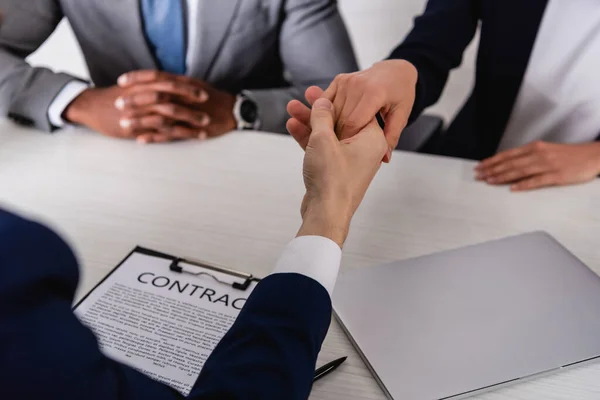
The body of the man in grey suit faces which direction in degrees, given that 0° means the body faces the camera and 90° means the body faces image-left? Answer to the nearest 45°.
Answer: approximately 0°

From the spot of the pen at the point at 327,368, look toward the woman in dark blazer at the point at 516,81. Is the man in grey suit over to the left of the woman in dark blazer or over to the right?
left

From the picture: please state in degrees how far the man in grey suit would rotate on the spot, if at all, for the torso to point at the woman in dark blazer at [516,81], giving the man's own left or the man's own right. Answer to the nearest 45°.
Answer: approximately 90° to the man's own left

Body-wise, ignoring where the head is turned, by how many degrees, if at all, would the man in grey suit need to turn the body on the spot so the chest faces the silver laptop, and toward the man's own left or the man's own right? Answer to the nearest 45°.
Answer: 0° — they already face it

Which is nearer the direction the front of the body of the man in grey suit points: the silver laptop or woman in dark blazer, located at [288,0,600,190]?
the silver laptop

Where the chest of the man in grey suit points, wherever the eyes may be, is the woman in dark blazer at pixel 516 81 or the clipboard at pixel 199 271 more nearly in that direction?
the clipboard

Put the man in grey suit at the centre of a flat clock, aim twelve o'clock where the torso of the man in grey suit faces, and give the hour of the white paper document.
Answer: The white paper document is roughly at 12 o'clock from the man in grey suit.

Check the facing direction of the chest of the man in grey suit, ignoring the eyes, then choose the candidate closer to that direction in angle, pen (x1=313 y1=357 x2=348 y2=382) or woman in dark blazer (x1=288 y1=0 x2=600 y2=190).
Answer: the pen
